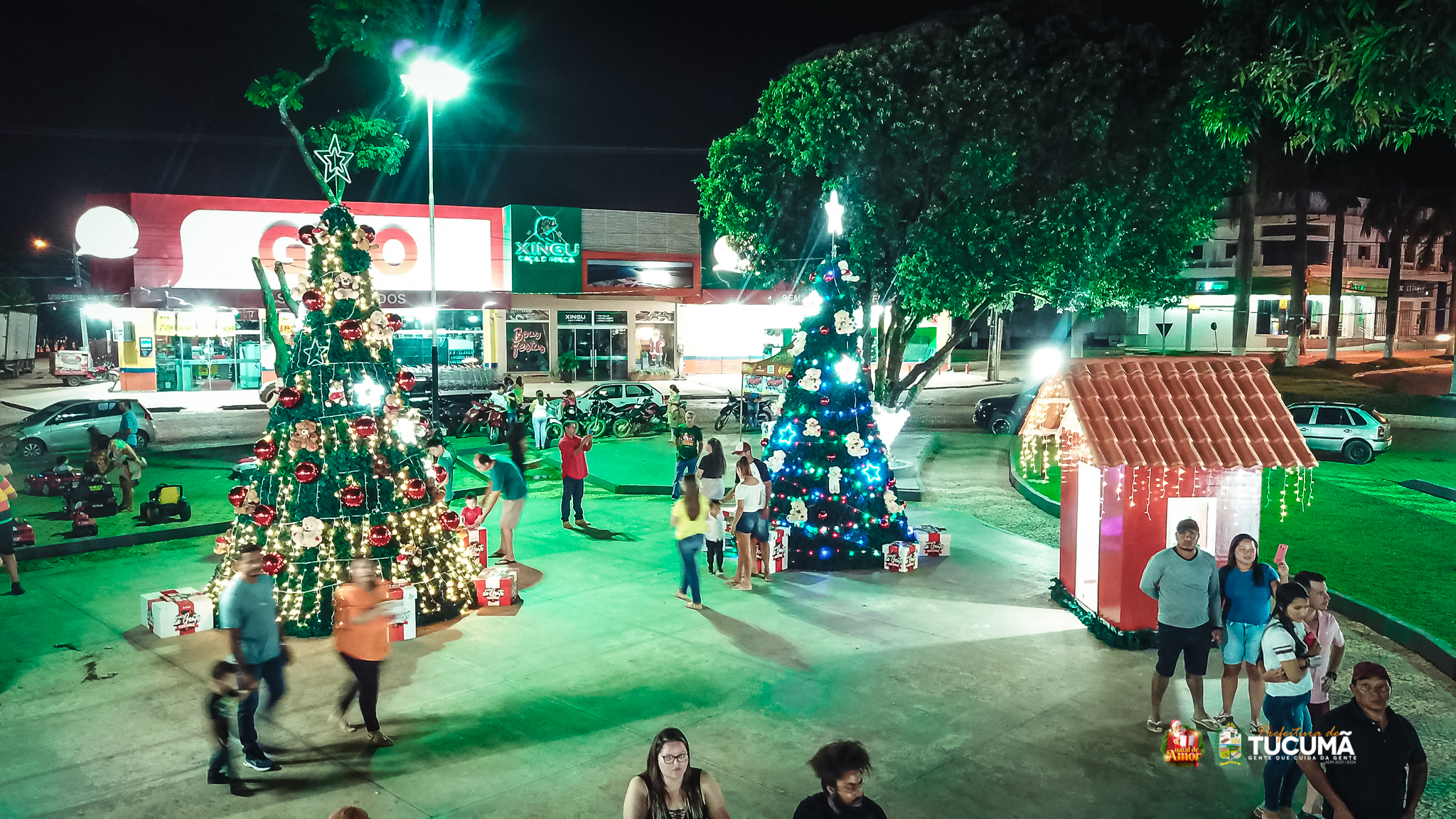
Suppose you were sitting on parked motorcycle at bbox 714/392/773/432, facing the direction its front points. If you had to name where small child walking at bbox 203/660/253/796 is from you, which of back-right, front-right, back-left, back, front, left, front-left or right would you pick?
front-left

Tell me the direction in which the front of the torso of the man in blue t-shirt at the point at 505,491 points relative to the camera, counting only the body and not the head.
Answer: to the viewer's left

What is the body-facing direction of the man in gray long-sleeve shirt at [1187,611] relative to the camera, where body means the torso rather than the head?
toward the camera

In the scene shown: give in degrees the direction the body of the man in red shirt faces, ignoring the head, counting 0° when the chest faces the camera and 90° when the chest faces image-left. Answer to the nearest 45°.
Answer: approximately 315°

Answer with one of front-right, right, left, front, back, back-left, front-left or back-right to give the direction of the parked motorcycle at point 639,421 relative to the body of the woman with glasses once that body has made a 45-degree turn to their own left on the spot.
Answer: back-left

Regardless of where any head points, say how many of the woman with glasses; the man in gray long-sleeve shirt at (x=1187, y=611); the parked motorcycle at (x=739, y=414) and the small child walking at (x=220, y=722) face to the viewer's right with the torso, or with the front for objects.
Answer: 1

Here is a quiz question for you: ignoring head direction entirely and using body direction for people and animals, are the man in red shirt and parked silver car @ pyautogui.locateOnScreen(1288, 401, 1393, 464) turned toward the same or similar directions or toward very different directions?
very different directions

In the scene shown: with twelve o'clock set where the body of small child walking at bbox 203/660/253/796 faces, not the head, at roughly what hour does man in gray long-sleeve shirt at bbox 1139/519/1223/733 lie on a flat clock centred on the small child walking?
The man in gray long-sleeve shirt is roughly at 1 o'clock from the small child walking.

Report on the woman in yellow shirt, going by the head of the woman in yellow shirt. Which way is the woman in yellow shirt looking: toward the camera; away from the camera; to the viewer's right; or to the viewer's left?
away from the camera

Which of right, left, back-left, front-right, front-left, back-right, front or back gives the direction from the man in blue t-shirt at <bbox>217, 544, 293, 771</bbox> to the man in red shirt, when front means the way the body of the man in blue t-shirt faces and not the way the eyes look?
left

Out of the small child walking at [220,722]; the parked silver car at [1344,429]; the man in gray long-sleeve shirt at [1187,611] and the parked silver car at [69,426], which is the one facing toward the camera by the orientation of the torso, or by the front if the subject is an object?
the man in gray long-sleeve shirt

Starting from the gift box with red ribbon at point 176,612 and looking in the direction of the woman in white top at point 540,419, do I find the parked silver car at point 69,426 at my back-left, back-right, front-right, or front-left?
front-left
